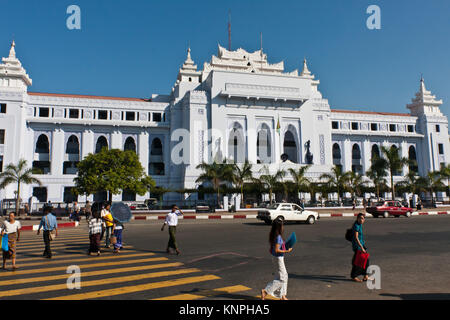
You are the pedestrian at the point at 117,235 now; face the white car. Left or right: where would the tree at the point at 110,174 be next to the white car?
left

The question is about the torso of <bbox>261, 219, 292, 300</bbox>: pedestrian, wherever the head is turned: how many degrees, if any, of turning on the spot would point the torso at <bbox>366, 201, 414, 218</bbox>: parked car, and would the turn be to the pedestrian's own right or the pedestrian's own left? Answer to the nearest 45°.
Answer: approximately 90° to the pedestrian's own left
